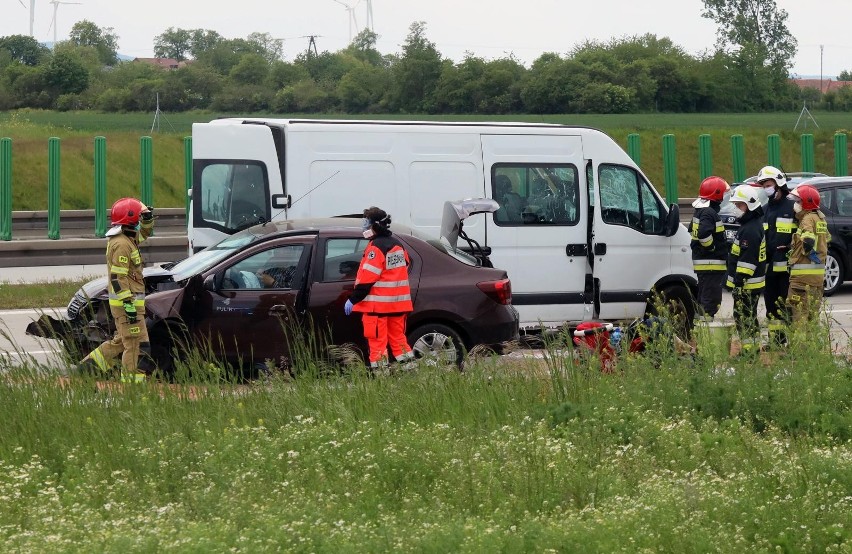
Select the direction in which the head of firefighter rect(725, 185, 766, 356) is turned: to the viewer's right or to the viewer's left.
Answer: to the viewer's left

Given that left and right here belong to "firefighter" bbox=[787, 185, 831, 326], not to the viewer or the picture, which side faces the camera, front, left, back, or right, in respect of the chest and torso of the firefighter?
left

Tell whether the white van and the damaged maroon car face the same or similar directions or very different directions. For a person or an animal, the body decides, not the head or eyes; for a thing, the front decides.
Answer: very different directions

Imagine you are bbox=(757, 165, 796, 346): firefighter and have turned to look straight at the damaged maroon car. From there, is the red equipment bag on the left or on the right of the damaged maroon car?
left

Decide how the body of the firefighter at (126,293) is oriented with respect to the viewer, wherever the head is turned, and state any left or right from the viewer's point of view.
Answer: facing to the right of the viewer

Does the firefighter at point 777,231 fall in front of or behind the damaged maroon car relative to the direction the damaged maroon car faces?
behind

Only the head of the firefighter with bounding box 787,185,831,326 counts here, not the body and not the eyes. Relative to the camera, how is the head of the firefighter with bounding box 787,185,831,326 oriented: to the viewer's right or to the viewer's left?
to the viewer's left

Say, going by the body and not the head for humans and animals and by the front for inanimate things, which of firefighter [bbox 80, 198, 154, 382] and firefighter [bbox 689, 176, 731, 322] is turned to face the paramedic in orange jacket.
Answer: firefighter [bbox 80, 198, 154, 382]

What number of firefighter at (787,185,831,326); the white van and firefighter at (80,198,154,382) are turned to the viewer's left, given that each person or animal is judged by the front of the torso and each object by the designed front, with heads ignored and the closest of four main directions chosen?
1

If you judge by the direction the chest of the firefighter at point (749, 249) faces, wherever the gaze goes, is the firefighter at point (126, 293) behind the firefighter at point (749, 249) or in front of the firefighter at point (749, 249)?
in front

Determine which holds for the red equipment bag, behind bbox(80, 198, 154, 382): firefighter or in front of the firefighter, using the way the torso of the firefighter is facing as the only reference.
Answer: in front

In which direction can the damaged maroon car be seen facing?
to the viewer's left
